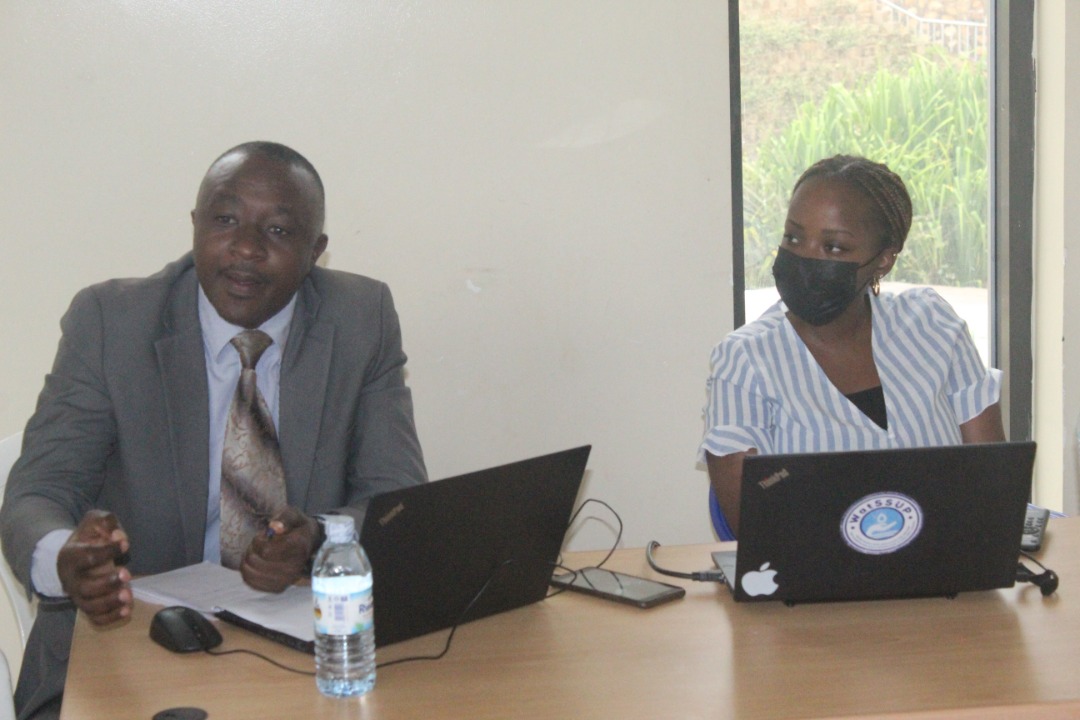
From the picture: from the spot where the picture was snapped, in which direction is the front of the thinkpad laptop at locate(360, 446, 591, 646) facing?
facing away from the viewer and to the left of the viewer

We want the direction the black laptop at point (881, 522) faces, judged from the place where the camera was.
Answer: facing away from the viewer

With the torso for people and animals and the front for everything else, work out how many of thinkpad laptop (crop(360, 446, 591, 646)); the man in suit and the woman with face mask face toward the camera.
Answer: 2

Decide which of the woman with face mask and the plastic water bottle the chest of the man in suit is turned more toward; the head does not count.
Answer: the plastic water bottle

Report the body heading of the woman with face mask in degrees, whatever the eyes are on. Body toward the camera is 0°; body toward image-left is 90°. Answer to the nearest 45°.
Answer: approximately 0°

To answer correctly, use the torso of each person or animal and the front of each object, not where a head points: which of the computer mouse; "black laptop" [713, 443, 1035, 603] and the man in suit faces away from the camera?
the black laptop

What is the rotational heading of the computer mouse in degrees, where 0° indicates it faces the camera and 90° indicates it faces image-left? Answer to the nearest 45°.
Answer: approximately 315°

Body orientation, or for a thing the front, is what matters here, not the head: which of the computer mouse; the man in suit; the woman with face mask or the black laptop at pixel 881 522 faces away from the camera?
the black laptop

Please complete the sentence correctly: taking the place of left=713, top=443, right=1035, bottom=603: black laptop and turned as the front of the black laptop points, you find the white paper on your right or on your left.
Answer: on your left
